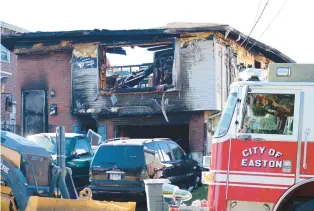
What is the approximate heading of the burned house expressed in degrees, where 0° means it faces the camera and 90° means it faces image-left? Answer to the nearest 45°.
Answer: approximately 0°

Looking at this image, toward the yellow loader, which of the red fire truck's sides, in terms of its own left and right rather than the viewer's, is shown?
front

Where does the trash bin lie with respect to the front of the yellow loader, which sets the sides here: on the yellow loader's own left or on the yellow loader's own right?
on the yellow loader's own left

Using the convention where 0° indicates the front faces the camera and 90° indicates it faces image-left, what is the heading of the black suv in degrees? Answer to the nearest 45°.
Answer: approximately 225°

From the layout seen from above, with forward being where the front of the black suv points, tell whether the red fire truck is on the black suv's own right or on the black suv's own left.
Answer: on the black suv's own right

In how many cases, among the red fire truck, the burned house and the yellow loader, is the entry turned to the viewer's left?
1

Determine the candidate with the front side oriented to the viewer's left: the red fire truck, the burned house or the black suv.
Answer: the red fire truck

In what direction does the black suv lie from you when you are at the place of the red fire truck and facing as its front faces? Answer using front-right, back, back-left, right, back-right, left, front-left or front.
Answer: front-right

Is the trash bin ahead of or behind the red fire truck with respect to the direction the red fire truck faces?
ahead

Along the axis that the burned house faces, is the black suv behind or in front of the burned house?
in front

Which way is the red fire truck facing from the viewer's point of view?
to the viewer's left

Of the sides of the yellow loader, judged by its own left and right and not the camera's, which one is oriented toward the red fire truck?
front

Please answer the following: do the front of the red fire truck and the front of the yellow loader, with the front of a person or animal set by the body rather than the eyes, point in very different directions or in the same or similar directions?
very different directions
